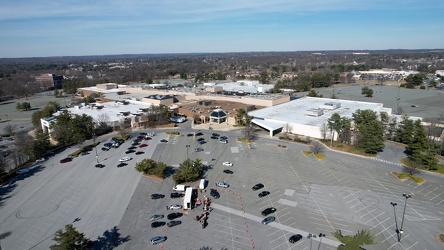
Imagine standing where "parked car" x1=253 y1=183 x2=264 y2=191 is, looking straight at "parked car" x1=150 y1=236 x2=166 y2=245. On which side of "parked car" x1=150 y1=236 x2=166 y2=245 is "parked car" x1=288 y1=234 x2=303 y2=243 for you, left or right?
left

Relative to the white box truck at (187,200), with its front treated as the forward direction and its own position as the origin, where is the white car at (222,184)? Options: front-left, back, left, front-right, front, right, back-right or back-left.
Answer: front-right

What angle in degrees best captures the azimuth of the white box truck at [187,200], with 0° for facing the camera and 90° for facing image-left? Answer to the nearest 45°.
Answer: approximately 0°
